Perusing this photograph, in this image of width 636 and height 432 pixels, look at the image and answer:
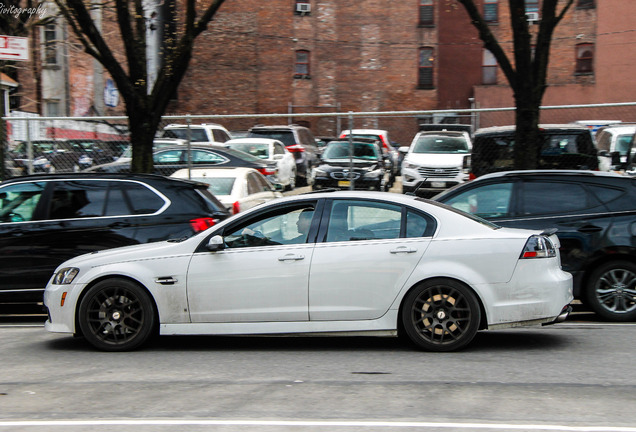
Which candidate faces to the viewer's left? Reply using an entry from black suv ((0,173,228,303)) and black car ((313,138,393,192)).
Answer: black suv ((0,173,228,303))

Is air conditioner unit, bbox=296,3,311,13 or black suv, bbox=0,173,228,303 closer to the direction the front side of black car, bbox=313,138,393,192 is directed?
the black suv

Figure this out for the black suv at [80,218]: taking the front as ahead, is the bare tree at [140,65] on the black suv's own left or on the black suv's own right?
on the black suv's own right

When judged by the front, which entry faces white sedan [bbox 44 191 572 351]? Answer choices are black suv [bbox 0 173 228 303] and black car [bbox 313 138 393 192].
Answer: black car [bbox 313 138 393 192]

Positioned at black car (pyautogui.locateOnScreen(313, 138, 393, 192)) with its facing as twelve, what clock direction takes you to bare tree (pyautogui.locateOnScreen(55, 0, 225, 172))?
The bare tree is roughly at 1 o'clock from the black car.

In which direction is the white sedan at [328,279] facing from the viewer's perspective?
to the viewer's left

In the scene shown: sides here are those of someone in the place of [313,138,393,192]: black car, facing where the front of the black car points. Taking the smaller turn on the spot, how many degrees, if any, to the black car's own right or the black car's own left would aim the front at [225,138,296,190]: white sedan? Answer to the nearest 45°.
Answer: approximately 135° to the black car's own right

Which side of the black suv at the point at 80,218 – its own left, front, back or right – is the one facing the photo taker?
left

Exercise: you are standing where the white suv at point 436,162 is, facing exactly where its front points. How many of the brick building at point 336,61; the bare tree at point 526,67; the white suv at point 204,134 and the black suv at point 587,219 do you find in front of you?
2

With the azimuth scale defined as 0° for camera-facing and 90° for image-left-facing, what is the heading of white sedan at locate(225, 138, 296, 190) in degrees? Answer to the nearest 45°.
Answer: approximately 45°

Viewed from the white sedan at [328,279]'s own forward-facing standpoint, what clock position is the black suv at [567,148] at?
The black suv is roughly at 4 o'clock from the white sedan.

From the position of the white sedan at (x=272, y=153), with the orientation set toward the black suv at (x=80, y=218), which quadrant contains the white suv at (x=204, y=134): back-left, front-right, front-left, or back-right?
back-right
